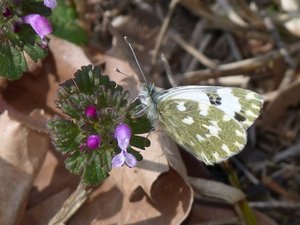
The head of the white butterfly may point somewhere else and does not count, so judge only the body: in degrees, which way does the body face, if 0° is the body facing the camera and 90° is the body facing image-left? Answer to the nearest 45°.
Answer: approximately 90°

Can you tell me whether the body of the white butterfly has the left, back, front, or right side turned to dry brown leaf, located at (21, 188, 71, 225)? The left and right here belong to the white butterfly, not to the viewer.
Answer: front

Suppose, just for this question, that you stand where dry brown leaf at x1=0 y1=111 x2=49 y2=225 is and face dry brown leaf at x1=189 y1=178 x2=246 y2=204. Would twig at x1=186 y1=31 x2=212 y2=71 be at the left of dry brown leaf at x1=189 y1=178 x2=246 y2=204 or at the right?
left

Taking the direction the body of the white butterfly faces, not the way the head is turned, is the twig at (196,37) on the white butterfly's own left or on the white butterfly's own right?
on the white butterfly's own right

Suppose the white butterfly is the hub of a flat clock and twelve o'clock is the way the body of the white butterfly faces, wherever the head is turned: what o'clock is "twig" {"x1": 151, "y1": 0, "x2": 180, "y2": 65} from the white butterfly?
The twig is roughly at 3 o'clock from the white butterfly.

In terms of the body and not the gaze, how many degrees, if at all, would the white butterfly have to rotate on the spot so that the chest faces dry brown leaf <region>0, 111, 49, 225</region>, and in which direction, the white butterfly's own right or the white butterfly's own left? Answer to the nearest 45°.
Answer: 0° — it already faces it

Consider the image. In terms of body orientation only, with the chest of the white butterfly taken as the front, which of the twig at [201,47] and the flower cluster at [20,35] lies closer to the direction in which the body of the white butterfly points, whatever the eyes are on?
the flower cluster

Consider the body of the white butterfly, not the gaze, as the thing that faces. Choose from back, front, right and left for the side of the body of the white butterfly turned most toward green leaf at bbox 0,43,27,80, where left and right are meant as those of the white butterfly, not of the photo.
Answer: front

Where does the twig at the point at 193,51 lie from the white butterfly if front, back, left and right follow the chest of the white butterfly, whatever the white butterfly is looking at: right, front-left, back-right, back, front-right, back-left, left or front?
right
